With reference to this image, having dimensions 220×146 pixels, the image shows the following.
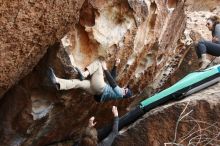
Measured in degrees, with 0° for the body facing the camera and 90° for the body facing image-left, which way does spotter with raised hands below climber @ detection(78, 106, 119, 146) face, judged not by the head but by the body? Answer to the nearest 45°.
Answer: approximately 180°

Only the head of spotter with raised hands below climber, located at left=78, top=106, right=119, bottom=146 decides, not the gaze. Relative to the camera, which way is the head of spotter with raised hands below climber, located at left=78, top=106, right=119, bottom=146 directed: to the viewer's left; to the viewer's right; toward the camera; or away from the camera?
away from the camera

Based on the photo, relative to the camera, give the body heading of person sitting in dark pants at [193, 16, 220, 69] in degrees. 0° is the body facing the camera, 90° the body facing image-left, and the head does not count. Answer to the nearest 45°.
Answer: approximately 90°
